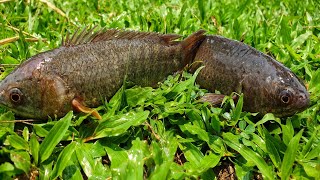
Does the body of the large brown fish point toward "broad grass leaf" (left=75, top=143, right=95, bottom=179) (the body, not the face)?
no

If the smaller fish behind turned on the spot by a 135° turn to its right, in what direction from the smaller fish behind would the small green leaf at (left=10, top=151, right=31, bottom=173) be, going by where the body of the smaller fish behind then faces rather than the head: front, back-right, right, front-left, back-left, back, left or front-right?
front

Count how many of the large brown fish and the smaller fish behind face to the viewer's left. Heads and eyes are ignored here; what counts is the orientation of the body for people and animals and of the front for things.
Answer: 1

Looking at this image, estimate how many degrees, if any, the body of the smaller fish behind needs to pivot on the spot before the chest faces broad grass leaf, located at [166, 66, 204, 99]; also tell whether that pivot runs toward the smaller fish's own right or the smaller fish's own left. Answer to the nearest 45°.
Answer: approximately 135° to the smaller fish's own right

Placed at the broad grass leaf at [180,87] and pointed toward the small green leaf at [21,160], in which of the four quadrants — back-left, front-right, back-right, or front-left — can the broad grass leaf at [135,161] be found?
front-left

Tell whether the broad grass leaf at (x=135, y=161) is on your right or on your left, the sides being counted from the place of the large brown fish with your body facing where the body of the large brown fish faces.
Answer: on your left

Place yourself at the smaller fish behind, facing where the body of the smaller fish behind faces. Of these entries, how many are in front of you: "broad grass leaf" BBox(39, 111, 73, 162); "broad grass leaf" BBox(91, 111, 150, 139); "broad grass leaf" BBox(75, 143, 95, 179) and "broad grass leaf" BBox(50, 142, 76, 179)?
0

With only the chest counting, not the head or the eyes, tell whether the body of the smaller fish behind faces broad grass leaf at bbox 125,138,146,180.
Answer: no

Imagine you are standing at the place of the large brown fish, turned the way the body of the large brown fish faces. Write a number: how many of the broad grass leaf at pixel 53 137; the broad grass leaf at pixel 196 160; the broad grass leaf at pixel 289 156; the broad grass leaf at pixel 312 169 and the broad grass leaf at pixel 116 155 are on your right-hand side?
0

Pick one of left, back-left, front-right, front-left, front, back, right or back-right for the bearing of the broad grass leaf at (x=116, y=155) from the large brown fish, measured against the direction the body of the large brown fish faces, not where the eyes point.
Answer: left

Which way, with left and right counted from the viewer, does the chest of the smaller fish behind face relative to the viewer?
facing to the right of the viewer

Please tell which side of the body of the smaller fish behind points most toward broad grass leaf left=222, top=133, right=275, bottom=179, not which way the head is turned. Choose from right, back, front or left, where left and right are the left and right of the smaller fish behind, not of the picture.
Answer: right

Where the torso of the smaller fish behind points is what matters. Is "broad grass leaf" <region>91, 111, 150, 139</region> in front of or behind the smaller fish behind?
behind

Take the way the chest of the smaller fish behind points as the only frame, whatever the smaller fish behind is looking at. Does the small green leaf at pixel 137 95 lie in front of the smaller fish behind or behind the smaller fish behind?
behind

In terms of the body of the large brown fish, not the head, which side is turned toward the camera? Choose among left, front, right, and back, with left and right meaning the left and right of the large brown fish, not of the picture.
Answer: left

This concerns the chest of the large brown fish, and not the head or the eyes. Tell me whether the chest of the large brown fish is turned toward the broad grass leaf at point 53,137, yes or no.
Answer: no

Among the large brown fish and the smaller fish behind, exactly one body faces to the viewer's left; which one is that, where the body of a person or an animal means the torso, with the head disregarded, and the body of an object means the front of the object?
the large brown fish

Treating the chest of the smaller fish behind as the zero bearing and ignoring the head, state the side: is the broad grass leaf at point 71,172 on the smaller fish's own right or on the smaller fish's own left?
on the smaller fish's own right
